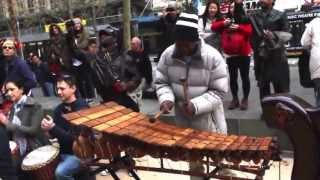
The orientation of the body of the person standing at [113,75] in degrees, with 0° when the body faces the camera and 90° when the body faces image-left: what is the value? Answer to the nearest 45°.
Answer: approximately 0°

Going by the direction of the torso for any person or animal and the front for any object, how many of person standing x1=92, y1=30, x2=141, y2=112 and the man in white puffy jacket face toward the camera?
2

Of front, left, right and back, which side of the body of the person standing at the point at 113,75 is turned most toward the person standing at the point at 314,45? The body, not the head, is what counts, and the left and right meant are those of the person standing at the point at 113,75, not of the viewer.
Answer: left

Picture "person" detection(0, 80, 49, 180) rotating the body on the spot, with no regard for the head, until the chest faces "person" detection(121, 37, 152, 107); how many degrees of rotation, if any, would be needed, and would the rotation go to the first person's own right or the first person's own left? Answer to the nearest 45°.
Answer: approximately 180°

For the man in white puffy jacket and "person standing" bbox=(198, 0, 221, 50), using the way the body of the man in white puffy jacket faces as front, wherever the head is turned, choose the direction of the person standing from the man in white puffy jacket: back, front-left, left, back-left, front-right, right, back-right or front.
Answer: back
